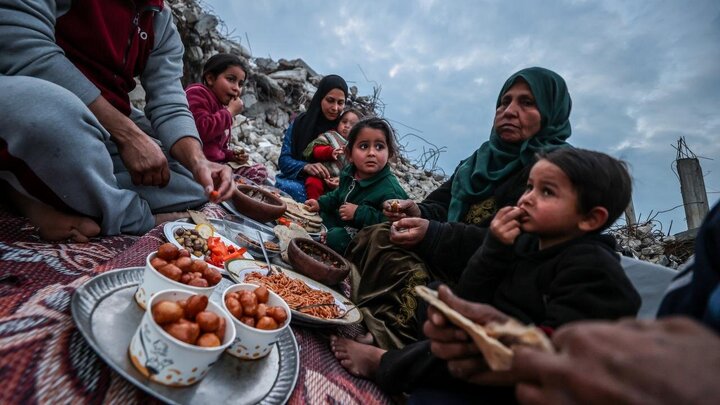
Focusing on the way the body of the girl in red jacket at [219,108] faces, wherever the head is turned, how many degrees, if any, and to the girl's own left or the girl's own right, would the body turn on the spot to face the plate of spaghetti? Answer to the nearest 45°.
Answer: approximately 45° to the girl's own right

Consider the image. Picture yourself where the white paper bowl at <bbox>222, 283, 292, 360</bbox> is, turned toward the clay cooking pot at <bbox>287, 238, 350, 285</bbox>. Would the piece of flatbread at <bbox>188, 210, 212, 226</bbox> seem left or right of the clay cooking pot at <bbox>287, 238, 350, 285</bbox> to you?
left

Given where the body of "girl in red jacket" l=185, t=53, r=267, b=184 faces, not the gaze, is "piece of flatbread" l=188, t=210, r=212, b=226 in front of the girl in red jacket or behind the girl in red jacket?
in front

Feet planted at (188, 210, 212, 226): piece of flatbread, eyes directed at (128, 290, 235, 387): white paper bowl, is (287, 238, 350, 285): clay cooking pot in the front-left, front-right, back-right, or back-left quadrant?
front-left

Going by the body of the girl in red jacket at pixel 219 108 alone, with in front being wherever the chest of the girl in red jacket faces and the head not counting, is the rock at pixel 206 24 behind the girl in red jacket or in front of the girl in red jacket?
behind

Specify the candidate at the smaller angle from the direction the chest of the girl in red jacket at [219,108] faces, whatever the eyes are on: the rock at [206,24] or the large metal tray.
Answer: the large metal tray

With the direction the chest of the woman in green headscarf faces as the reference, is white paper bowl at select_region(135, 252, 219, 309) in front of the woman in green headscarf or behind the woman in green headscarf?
in front

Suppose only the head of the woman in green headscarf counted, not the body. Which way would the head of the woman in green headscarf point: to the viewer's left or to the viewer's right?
to the viewer's left

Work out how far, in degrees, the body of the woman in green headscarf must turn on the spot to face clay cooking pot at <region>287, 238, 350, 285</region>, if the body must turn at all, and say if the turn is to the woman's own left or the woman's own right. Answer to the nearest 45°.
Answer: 0° — they already face it

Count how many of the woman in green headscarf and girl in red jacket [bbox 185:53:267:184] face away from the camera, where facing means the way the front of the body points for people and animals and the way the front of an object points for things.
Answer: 0

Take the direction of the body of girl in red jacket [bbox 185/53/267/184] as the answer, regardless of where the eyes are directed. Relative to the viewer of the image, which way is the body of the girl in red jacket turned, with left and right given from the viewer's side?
facing the viewer and to the right of the viewer

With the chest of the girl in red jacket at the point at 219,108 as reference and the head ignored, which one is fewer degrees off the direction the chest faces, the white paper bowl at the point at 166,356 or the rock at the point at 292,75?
the white paper bowl

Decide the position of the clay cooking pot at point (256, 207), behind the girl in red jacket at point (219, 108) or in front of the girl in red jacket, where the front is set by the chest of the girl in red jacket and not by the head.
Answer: in front

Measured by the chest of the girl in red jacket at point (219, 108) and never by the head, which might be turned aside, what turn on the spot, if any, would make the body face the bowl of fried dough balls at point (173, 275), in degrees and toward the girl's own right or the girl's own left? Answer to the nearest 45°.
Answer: approximately 45° to the girl's own right

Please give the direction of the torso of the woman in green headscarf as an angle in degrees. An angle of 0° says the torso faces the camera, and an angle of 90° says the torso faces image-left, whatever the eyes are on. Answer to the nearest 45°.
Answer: approximately 45°
